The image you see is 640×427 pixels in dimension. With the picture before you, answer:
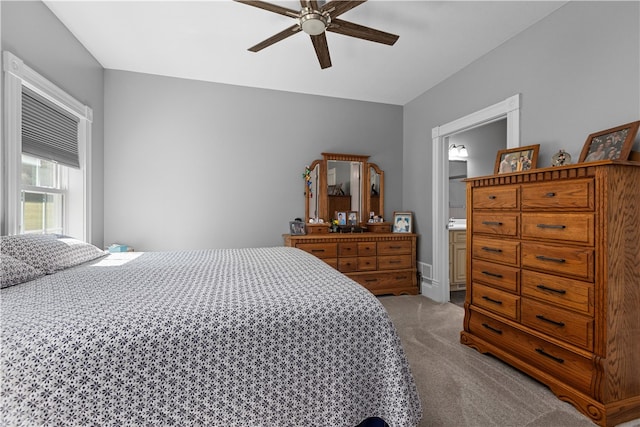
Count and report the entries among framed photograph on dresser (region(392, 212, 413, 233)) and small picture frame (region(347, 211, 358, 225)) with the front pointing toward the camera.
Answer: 2

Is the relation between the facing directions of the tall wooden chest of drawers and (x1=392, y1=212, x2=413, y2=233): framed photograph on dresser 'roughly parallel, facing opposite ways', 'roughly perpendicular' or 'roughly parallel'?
roughly perpendicular

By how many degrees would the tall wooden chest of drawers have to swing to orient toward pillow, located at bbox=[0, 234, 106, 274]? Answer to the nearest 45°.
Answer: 0° — it already faces it

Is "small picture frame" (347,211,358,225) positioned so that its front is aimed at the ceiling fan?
yes

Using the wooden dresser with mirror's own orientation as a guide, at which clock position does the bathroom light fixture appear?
The bathroom light fixture is roughly at 8 o'clock from the wooden dresser with mirror.

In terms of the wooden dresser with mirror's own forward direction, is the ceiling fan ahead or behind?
ahead

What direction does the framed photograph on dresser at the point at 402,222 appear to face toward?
toward the camera

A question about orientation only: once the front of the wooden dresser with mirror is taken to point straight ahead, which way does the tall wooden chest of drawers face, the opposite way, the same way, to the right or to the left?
to the right

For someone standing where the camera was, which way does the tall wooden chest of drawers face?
facing the viewer and to the left of the viewer

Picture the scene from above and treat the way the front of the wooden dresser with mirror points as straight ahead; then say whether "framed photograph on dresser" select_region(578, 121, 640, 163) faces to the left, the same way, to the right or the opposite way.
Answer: to the right

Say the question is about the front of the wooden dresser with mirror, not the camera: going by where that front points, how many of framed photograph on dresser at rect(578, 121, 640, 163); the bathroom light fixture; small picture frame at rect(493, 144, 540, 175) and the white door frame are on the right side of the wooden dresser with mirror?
0

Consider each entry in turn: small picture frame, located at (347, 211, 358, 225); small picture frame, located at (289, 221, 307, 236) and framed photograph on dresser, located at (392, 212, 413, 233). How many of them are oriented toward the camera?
3

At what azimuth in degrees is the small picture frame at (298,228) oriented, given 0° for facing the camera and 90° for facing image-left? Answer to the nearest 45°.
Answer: approximately 0°

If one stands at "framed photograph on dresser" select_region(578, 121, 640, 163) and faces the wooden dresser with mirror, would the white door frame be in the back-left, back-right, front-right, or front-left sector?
front-right

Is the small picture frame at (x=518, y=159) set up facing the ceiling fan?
yes

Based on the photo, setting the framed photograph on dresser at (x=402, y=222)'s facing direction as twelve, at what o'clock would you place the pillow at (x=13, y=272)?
The pillow is roughly at 1 o'clock from the framed photograph on dresser.

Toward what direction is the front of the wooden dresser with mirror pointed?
toward the camera

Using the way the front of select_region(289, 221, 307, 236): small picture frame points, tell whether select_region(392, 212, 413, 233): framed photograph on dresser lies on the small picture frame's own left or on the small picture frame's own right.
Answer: on the small picture frame's own left

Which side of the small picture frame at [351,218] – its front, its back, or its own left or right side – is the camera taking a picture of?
front
